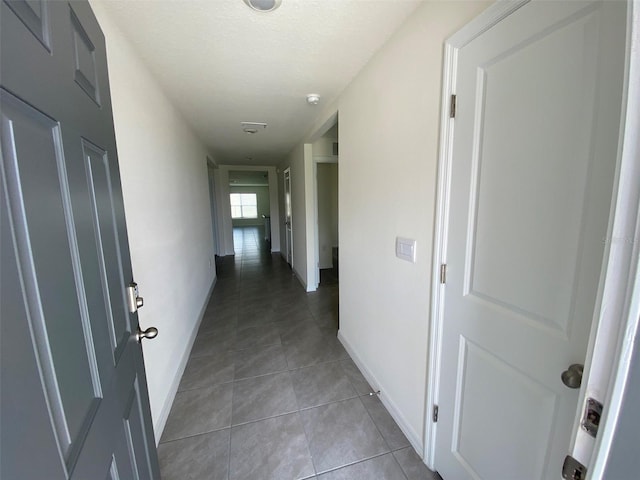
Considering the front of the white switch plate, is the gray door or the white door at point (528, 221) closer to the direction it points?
the gray door

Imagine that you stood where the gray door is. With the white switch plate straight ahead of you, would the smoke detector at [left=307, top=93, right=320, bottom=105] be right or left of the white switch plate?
left

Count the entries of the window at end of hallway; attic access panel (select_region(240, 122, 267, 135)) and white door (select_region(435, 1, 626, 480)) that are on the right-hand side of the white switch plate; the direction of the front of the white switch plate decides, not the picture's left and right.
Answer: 2

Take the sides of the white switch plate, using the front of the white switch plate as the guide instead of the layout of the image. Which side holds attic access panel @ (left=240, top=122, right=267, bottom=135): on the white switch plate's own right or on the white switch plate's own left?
on the white switch plate's own right

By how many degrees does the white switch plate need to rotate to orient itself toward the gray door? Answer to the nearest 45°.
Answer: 0° — it already faces it

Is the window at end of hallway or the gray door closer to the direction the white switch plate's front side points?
the gray door

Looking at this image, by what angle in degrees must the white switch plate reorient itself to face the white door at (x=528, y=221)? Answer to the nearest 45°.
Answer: approximately 90° to its left

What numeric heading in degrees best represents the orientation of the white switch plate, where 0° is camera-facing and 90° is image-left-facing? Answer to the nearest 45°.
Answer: approximately 45°

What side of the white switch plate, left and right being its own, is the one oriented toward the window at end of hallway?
right
